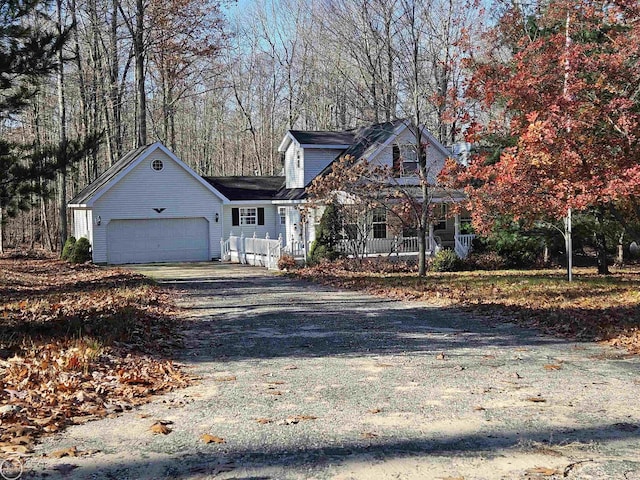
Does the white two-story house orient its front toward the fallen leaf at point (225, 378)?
yes

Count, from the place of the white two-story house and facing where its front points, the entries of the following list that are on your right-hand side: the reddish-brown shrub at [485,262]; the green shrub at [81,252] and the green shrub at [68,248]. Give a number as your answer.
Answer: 2

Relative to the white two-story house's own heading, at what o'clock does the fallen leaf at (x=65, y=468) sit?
The fallen leaf is roughly at 12 o'clock from the white two-story house.

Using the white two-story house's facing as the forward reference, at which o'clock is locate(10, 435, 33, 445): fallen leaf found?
The fallen leaf is roughly at 12 o'clock from the white two-story house.

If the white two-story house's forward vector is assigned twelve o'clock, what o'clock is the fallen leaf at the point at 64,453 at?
The fallen leaf is roughly at 12 o'clock from the white two-story house.

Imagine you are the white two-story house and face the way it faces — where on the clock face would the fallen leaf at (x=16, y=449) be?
The fallen leaf is roughly at 12 o'clock from the white two-story house.

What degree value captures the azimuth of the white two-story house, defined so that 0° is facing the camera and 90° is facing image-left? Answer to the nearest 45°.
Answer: approximately 0°

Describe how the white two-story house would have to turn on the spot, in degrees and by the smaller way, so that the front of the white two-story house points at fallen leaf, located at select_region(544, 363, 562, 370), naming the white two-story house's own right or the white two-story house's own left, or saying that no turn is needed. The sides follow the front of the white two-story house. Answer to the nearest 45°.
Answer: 0° — it already faces it

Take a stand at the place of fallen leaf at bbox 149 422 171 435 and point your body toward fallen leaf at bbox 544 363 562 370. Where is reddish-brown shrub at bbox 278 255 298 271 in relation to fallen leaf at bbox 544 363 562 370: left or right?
left
